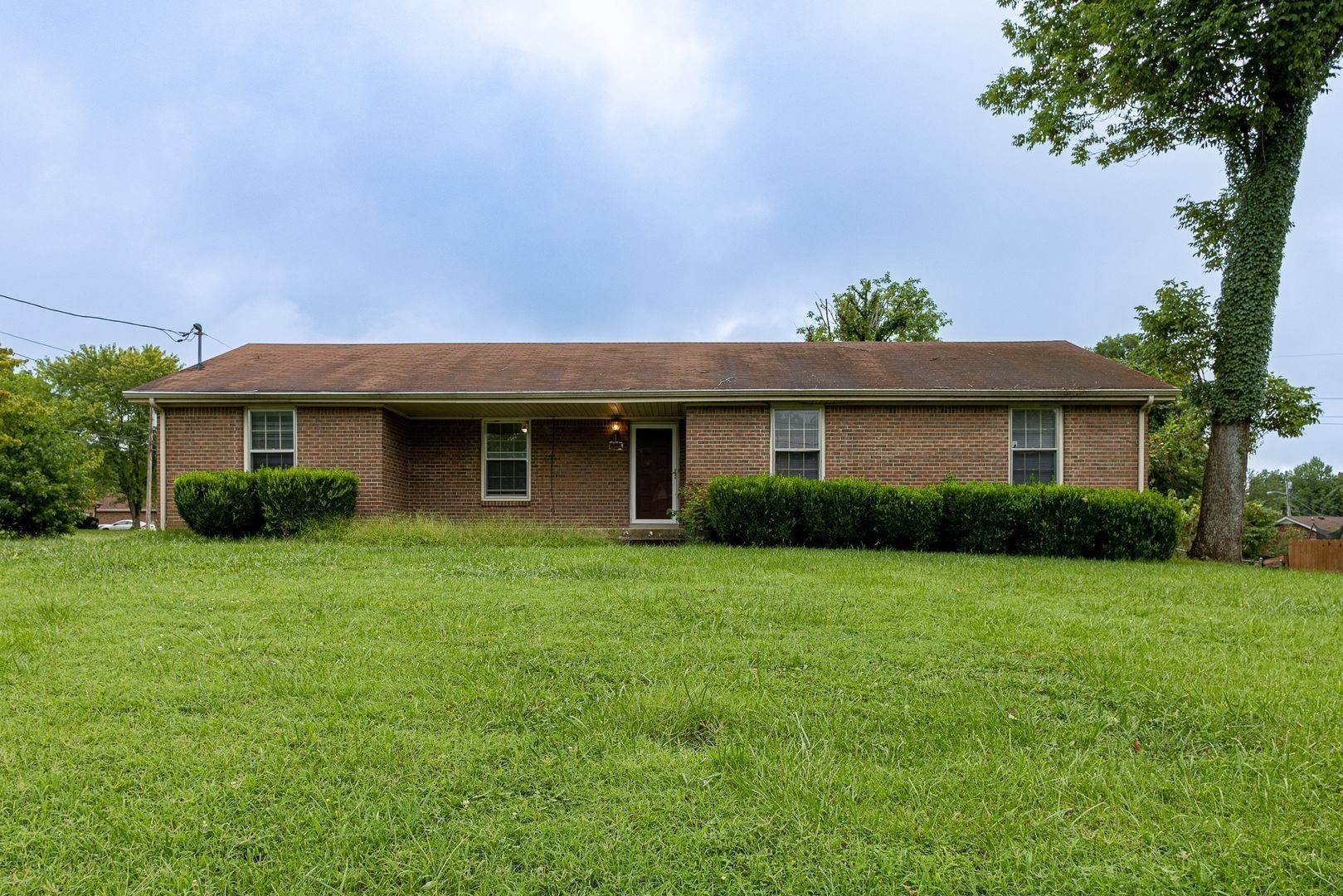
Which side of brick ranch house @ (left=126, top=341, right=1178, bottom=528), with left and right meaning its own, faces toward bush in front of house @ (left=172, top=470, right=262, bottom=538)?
right

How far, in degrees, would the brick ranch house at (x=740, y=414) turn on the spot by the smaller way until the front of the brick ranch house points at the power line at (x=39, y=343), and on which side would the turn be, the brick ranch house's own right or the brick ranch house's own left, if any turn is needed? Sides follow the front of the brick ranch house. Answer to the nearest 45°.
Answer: approximately 135° to the brick ranch house's own right

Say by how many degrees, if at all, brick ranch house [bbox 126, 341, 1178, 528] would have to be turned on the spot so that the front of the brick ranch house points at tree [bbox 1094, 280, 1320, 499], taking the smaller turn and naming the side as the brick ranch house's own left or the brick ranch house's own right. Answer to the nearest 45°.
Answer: approximately 90° to the brick ranch house's own left

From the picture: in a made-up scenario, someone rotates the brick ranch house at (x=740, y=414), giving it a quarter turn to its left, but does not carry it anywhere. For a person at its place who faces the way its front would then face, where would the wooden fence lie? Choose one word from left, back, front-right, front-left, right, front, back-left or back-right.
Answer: front

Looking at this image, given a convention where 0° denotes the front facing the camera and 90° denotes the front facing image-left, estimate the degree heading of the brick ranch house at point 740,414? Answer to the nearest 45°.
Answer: approximately 0°

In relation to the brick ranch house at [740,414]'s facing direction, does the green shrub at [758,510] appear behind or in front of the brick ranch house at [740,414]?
in front

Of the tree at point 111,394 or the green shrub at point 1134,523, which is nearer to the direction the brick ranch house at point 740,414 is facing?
the green shrub

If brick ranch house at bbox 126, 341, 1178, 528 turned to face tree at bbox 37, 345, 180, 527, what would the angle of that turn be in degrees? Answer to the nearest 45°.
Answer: approximately 135° to its right
